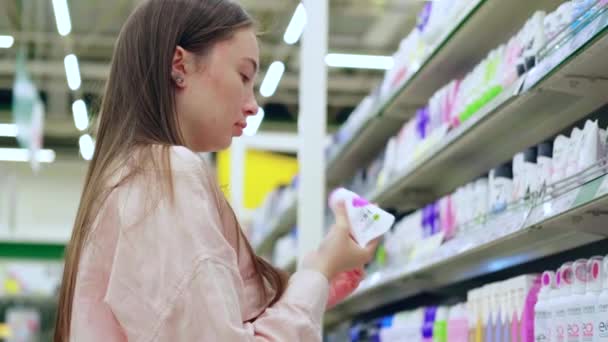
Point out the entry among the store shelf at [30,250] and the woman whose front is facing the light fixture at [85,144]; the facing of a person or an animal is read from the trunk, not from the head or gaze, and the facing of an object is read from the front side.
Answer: the store shelf

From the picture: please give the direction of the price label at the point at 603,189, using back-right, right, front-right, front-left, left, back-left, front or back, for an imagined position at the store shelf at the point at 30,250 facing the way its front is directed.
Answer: front

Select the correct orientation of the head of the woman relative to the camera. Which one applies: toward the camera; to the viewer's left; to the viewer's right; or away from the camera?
to the viewer's right

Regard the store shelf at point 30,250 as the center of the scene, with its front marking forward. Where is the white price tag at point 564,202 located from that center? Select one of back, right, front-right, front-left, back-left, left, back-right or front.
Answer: front

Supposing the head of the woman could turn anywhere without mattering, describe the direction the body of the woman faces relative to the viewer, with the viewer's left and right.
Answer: facing to the right of the viewer

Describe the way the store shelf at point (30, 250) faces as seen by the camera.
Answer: facing the viewer

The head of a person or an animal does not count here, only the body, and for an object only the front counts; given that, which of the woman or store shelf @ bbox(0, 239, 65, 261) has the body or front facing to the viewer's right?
the woman

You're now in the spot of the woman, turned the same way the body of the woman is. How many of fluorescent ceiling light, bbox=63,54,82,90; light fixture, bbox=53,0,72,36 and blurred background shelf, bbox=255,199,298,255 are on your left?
3

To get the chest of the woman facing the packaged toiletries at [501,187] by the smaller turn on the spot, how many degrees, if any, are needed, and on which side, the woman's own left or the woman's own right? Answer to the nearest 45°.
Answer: approximately 45° to the woman's own left
